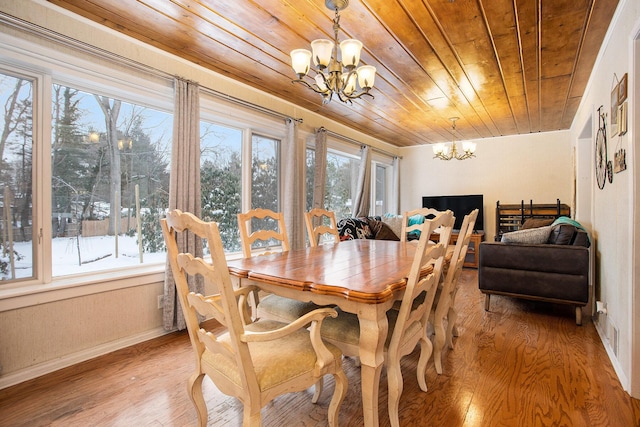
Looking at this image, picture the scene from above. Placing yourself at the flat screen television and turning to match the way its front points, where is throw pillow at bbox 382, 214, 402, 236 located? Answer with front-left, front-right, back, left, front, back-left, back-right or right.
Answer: front-right

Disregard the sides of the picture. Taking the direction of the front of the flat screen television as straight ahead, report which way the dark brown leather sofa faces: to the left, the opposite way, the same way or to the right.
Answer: to the right

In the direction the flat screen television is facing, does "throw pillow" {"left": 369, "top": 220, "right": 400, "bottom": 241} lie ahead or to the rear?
ahead

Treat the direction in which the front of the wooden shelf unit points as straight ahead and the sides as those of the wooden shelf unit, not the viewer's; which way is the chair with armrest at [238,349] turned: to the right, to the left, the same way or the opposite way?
the opposite way

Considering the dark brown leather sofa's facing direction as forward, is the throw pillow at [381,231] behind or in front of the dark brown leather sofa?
in front

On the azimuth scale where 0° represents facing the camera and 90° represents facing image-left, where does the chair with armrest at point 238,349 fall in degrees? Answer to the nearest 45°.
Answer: approximately 225°

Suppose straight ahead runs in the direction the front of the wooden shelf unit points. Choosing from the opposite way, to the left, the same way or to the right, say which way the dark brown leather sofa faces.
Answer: to the right

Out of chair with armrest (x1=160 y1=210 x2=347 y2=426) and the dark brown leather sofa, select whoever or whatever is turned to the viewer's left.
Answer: the dark brown leather sofa

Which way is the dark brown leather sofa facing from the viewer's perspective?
to the viewer's left

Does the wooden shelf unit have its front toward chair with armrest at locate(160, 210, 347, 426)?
yes

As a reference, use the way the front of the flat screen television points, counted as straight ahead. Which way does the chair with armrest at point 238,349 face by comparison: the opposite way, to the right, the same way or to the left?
the opposite way
